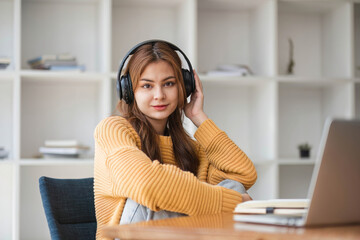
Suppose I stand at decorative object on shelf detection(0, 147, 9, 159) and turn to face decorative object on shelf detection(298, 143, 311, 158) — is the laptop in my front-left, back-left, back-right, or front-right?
front-right

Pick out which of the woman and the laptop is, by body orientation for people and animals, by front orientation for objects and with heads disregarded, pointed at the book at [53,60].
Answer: the laptop

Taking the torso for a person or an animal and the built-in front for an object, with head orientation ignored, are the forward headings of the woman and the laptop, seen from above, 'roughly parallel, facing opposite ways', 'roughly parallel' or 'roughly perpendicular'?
roughly parallel, facing opposite ways

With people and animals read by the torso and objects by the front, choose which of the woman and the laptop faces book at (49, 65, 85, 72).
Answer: the laptop

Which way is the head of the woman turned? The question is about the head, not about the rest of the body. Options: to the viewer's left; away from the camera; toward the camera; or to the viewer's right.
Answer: toward the camera

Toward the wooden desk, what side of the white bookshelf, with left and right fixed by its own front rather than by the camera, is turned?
front

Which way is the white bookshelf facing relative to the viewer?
toward the camera

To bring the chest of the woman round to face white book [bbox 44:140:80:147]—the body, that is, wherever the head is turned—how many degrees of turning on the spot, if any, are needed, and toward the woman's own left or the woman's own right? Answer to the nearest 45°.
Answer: approximately 180°

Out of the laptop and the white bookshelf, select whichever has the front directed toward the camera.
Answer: the white bookshelf

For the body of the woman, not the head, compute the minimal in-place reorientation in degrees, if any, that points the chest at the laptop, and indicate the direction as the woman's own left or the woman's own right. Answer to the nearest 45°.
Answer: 0° — they already face it

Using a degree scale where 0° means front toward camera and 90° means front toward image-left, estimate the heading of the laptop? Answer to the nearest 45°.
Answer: approximately 135°

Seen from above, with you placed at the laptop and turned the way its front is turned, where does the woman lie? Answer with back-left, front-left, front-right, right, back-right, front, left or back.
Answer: front

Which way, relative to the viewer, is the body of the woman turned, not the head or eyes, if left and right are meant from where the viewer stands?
facing the viewer and to the right of the viewer

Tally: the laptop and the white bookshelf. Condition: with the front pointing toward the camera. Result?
1
